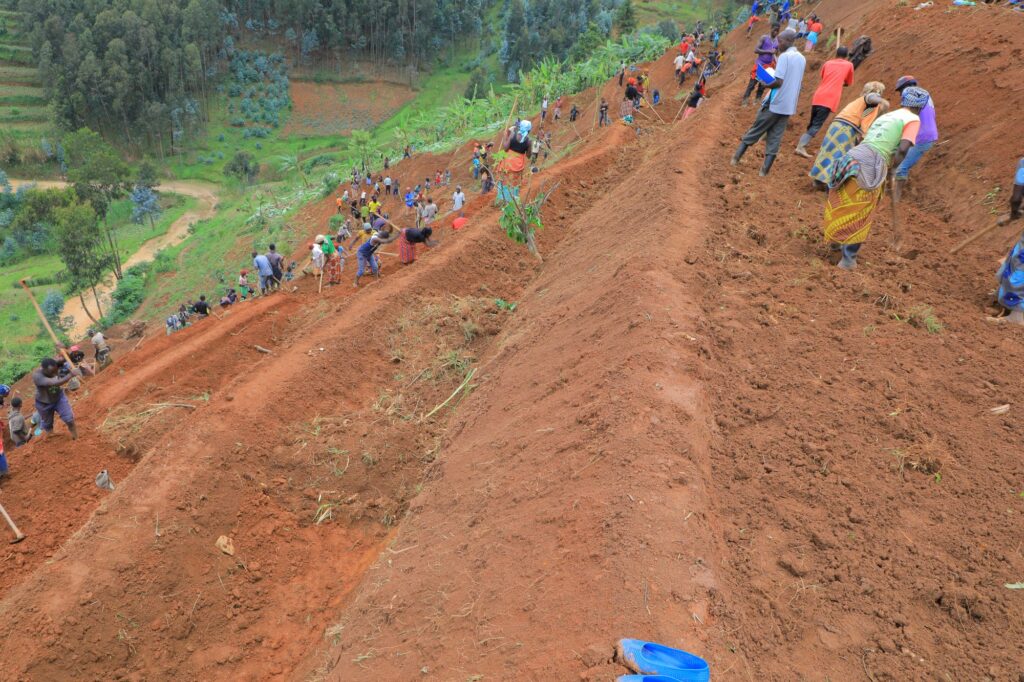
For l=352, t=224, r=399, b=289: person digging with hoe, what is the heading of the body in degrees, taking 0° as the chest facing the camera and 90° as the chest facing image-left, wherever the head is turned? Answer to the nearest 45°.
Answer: approximately 270°

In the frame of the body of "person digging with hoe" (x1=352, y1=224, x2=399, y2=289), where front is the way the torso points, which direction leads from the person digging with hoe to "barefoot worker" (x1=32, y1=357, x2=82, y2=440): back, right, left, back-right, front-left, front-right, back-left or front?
back-right

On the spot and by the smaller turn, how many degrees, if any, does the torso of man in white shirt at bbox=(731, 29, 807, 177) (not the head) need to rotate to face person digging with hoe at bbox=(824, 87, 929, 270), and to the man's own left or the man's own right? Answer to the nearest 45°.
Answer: approximately 135° to the man's own left

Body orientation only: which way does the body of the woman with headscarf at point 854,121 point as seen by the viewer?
to the viewer's right

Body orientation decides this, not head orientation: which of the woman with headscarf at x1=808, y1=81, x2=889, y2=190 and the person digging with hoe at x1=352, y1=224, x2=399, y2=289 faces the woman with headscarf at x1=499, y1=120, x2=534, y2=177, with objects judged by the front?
the person digging with hoe

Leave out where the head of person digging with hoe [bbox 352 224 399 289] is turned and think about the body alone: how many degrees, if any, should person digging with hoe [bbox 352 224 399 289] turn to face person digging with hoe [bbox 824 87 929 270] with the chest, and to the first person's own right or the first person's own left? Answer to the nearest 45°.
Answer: approximately 45° to the first person's own right

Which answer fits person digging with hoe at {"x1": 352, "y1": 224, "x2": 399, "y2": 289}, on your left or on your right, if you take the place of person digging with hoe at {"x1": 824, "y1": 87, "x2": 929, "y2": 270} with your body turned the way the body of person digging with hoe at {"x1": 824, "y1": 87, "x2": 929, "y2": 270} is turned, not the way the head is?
on your left

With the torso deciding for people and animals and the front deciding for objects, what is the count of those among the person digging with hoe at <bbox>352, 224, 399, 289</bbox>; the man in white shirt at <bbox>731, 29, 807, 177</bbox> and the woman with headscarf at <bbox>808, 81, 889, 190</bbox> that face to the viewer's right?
2

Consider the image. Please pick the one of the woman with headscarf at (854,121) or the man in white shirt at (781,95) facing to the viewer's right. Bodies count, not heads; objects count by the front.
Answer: the woman with headscarf

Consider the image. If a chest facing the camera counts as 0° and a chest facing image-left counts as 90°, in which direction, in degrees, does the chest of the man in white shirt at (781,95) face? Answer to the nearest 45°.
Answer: approximately 135°
